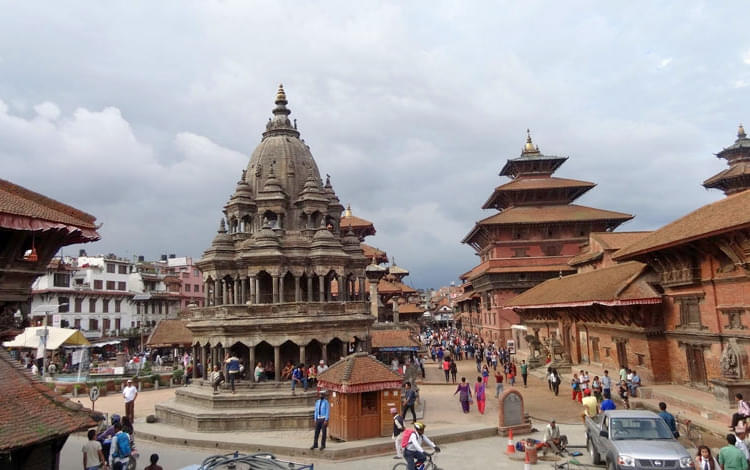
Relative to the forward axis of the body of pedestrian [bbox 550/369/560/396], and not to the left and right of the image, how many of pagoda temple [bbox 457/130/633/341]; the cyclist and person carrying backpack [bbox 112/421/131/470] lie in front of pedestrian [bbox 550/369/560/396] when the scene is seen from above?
1

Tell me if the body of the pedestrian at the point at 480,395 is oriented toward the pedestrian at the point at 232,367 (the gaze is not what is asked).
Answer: no

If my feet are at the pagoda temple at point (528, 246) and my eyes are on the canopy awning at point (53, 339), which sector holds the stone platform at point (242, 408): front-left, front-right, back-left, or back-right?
front-left

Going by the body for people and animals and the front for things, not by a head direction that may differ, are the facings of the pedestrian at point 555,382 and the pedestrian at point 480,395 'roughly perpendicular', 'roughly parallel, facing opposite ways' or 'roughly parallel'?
roughly parallel

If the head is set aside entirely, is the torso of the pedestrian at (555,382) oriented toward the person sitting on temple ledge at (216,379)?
no

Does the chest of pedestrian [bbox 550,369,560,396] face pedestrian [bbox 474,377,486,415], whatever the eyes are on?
no

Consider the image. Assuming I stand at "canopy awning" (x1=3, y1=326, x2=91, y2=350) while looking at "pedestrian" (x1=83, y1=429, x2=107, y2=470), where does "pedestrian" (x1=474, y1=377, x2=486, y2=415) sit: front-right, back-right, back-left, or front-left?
front-left

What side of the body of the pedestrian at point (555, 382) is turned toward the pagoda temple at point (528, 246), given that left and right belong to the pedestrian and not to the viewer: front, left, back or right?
front

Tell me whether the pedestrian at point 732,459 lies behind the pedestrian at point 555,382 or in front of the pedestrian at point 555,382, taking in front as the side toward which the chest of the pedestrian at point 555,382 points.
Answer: behind

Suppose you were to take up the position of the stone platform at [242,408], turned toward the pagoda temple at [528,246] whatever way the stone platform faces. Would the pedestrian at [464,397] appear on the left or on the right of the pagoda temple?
right

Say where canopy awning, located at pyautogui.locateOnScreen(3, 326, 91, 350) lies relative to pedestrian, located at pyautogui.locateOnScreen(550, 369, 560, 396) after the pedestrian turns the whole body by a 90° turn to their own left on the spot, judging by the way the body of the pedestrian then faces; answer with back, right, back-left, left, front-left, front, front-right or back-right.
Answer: front
